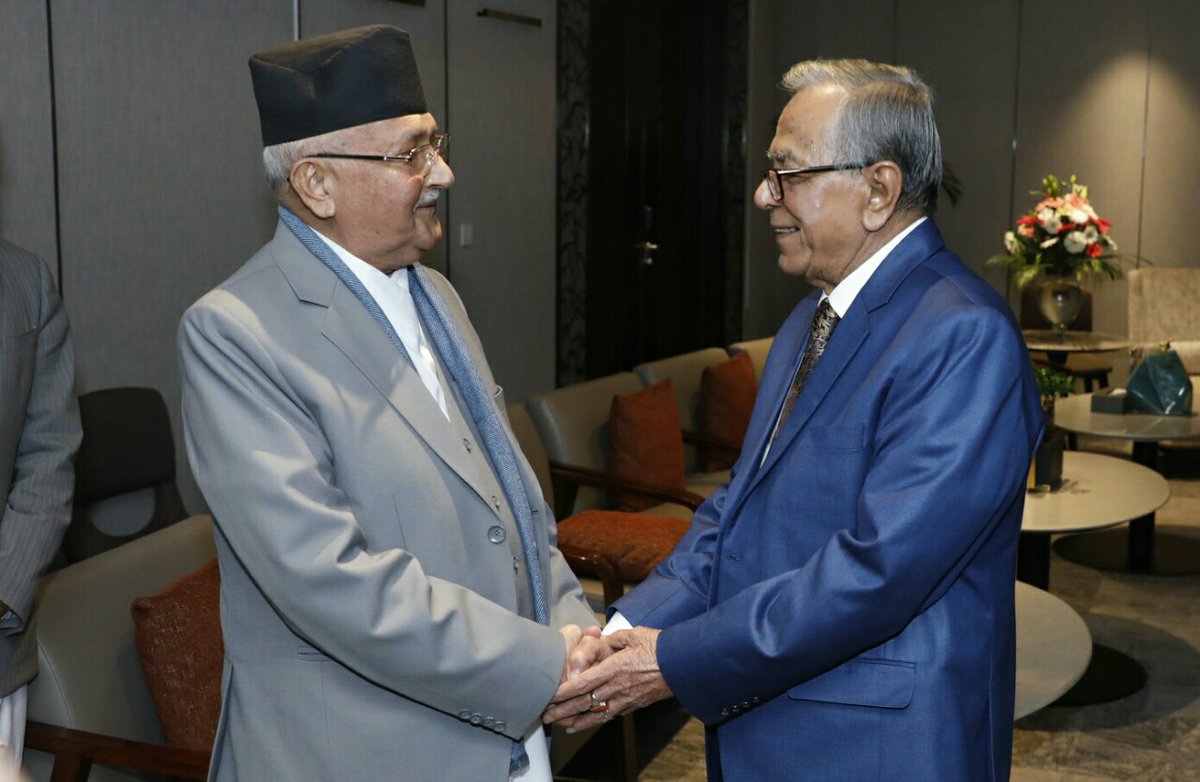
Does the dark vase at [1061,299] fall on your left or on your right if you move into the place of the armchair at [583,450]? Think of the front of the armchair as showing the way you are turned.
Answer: on your left

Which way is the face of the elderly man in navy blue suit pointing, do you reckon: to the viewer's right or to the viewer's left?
to the viewer's left

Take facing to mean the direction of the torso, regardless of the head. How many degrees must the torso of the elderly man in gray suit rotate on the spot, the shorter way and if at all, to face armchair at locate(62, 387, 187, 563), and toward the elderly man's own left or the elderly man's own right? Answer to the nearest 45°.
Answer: approximately 135° to the elderly man's own left

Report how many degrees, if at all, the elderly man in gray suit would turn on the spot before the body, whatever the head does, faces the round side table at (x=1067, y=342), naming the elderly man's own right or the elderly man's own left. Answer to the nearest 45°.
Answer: approximately 90° to the elderly man's own left

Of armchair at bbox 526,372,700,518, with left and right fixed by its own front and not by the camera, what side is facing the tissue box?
left

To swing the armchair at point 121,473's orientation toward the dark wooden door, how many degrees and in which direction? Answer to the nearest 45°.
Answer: approximately 90° to its left

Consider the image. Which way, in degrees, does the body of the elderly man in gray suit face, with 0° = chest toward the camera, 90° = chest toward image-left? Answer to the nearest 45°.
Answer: approximately 315°

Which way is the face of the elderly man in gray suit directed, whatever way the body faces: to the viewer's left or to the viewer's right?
to the viewer's right

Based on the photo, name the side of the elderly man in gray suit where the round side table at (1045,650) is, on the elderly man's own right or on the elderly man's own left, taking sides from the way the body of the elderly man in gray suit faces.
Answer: on the elderly man's own left
